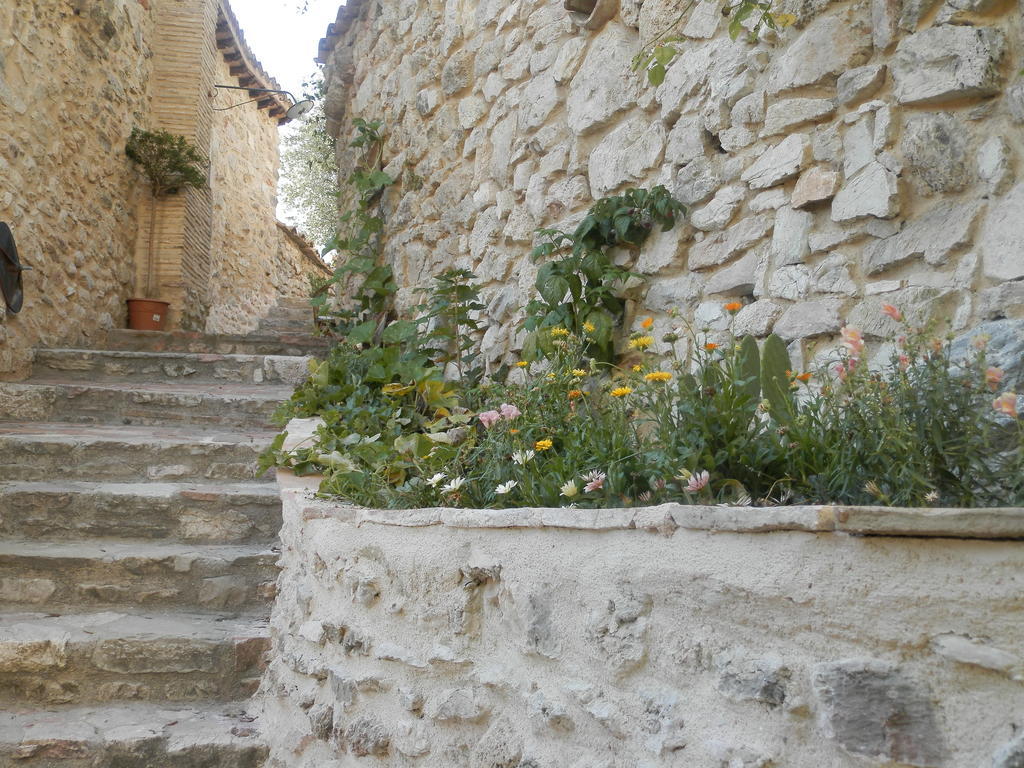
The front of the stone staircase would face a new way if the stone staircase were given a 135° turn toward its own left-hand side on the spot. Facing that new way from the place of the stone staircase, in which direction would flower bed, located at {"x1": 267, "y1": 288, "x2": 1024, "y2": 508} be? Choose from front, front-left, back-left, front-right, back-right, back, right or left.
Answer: right

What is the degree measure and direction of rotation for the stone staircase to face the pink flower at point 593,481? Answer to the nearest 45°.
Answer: approximately 45° to its left

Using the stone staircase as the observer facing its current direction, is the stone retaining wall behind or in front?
in front

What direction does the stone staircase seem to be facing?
toward the camera

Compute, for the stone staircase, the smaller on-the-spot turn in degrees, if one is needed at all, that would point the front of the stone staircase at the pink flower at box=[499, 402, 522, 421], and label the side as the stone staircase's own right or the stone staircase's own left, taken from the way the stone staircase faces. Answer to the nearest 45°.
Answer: approximately 45° to the stone staircase's own left

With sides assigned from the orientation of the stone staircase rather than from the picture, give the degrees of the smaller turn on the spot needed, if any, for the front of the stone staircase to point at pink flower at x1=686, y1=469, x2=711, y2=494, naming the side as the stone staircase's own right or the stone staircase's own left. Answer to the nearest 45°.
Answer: approximately 45° to the stone staircase's own left

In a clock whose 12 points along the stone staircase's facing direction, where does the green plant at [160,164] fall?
The green plant is roughly at 6 o'clock from the stone staircase.

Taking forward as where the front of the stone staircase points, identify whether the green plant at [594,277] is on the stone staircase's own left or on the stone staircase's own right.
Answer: on the stone staircase's own left

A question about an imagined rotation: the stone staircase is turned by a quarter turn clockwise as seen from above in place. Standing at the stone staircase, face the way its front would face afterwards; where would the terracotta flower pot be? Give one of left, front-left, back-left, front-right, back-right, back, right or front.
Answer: right

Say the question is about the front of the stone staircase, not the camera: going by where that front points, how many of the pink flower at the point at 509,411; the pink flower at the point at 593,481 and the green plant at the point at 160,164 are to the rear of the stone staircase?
1

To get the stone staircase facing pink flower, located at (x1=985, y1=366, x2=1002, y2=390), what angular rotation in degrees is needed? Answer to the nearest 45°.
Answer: approximately 45° to its left
